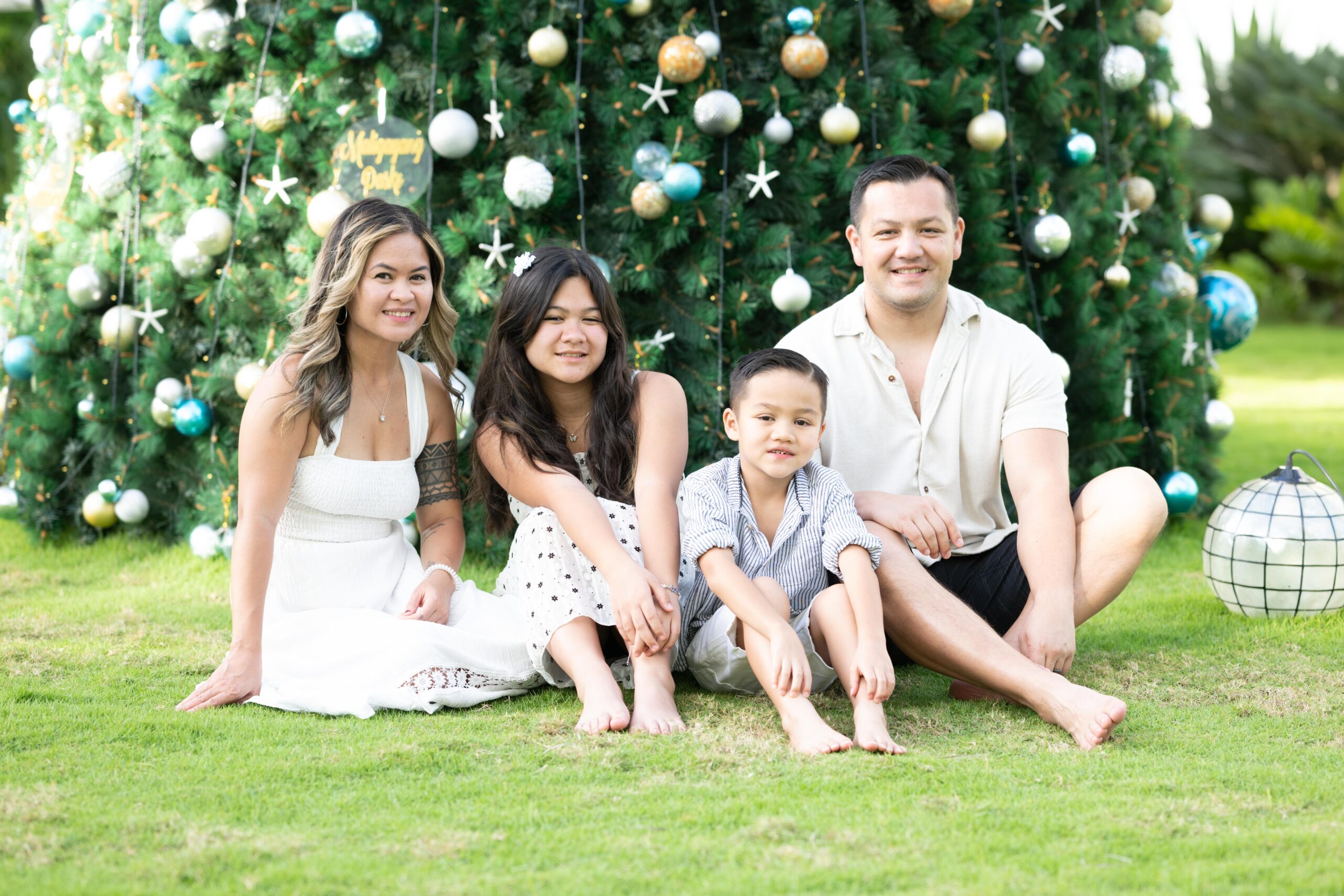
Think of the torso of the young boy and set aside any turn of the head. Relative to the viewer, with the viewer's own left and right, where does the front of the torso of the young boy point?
facing the viewer and to the right of the viewer

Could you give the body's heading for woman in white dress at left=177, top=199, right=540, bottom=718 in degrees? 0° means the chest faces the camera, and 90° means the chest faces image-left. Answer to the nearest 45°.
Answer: approximately 315°

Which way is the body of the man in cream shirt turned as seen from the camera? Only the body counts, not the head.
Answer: toward the camera

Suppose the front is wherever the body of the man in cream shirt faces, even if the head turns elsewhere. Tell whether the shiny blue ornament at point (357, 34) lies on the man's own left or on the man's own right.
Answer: on the man's own right

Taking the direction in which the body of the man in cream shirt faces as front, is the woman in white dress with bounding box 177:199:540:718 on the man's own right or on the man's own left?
on the man's own right

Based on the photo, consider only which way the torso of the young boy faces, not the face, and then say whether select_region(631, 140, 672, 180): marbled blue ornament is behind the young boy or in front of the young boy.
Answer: behind
